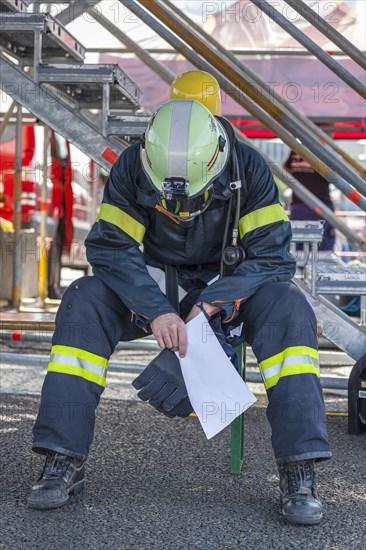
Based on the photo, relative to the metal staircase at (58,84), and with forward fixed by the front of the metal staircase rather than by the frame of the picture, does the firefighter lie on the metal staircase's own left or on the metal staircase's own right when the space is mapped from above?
on the metal staircase's own right

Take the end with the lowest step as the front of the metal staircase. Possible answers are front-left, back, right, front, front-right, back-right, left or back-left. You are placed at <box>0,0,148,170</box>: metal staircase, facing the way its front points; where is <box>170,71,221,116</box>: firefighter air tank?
front-right

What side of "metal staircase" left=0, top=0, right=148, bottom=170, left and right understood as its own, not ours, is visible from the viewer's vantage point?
right

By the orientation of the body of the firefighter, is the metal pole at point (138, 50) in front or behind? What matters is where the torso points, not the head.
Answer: behind

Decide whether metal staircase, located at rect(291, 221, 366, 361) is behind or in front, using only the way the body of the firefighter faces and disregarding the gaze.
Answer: behind

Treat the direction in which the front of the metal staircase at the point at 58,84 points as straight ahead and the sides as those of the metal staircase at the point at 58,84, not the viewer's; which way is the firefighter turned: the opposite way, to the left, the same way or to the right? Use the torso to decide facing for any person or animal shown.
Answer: to the right

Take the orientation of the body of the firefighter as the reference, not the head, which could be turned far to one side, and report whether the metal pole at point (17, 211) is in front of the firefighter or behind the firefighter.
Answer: behind

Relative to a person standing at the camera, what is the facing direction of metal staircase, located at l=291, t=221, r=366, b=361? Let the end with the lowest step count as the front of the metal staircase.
facing to the right of the viewer

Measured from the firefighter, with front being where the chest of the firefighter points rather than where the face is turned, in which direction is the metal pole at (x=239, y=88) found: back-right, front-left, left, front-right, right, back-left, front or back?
back
